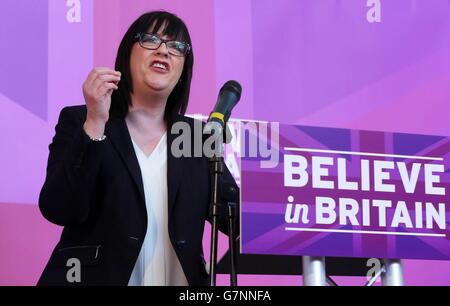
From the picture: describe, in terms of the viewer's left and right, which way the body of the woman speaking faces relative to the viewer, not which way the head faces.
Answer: facing the viewer and to the right of the viewer
